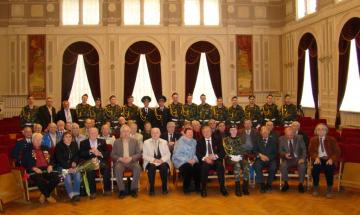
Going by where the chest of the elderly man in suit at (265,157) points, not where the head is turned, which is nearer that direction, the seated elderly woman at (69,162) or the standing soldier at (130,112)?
the seated elderly woman

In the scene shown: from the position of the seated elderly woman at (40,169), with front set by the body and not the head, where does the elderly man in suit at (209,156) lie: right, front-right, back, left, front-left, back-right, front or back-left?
front-left

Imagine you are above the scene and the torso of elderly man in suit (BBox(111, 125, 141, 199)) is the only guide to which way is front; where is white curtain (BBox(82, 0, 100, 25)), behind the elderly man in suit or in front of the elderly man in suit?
behind

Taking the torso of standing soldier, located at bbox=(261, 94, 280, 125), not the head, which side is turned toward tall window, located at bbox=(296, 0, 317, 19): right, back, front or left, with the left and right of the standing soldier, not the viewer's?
back

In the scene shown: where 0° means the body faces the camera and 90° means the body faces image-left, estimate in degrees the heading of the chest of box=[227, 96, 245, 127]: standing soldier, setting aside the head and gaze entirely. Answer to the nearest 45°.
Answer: approximately 0°

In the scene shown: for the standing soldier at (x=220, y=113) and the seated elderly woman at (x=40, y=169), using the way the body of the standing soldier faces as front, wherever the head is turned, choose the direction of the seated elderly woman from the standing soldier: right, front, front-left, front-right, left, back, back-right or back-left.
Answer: front-right

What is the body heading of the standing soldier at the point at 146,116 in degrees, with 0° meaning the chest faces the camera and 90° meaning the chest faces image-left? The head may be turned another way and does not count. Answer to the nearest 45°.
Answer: approximately 0°
